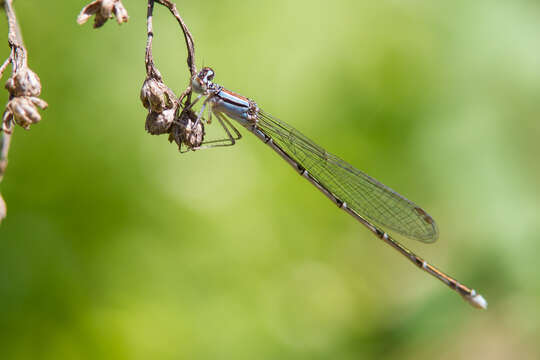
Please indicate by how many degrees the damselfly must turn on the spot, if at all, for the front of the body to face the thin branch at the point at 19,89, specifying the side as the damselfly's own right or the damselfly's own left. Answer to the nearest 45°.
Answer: approximately 45° to the damselfly's own left

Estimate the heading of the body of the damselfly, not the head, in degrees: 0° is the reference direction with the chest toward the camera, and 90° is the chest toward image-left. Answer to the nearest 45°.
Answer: approximately 90°
